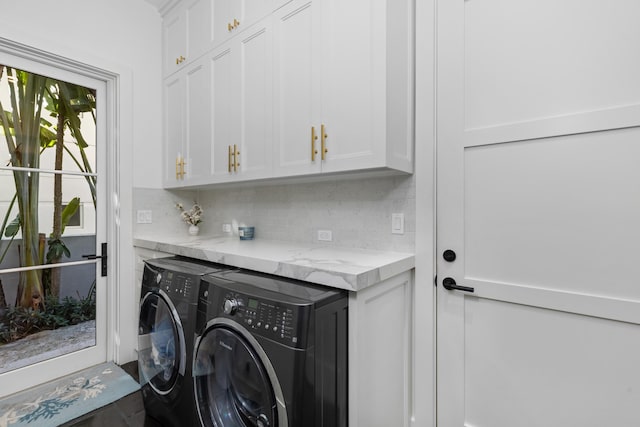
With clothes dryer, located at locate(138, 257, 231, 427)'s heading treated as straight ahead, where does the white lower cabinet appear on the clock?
The white lower cabinet is roughly at 9 o'clock from the clothes dryer.

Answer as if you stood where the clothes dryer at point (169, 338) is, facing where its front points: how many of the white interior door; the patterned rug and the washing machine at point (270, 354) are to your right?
1

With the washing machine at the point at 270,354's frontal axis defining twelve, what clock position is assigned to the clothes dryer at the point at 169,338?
The clothes dryer is roughly at 3 o'clock from the washing machine.

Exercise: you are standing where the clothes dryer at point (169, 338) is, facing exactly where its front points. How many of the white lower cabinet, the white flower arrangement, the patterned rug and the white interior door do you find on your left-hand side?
2

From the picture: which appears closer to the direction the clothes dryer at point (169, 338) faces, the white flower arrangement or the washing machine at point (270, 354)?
the washing machine

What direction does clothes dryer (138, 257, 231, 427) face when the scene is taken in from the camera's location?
facing the viewer and to the left of the viewer

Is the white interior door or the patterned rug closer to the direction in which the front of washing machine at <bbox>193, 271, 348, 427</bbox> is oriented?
the patterned rug

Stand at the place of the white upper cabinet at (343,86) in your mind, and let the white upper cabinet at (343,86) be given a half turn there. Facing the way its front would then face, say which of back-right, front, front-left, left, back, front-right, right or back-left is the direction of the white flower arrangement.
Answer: left

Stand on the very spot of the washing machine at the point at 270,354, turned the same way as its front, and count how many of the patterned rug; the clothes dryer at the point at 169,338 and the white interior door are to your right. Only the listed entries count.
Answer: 2
